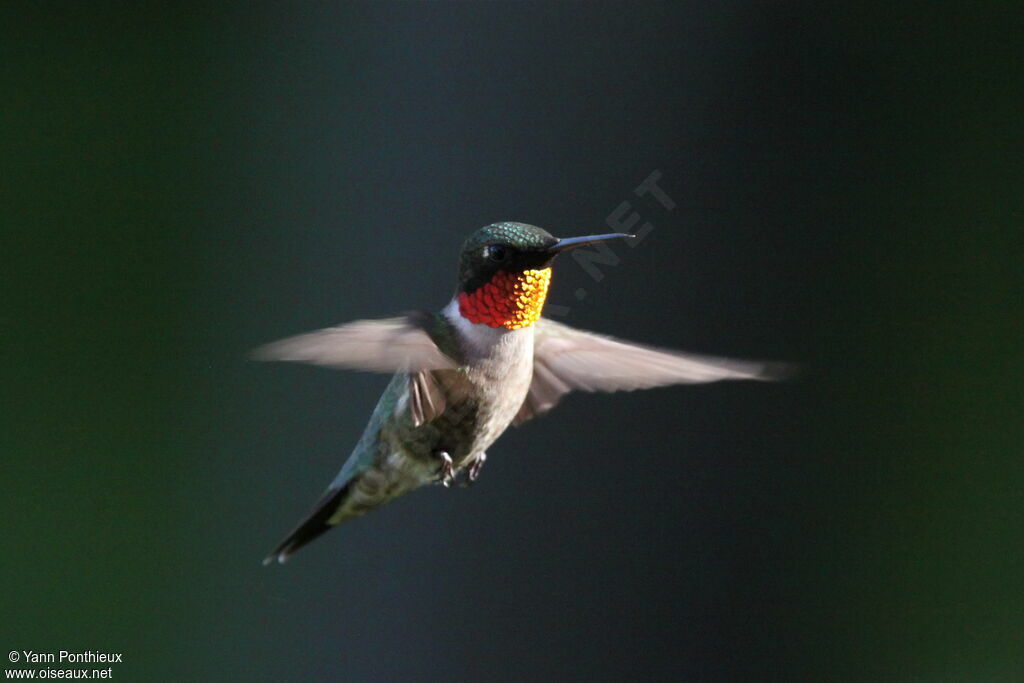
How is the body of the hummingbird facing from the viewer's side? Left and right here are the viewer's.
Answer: facing the viewer and to the right of the viewer
